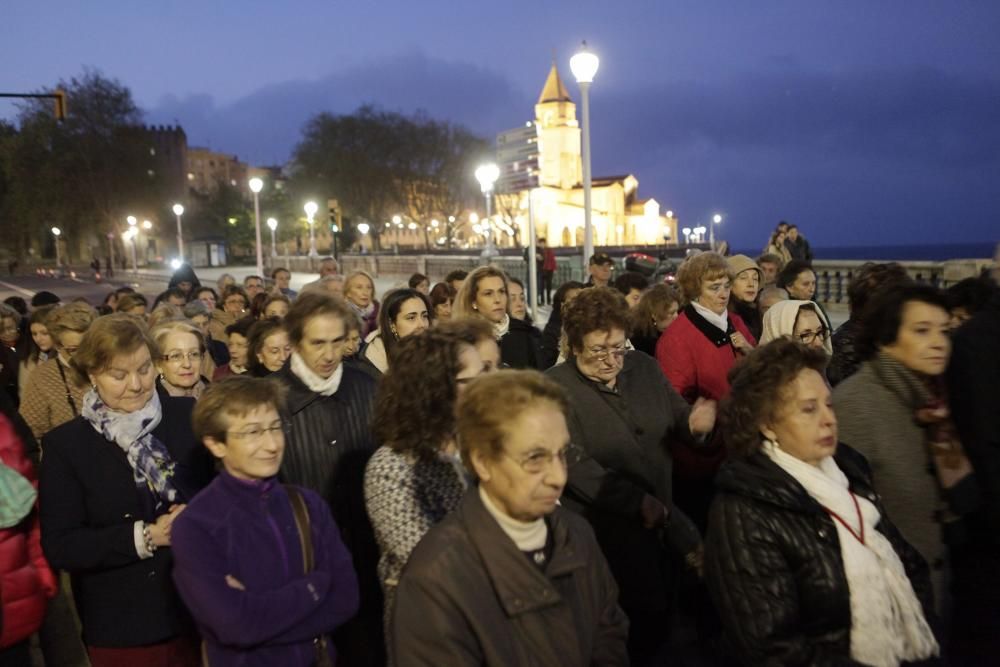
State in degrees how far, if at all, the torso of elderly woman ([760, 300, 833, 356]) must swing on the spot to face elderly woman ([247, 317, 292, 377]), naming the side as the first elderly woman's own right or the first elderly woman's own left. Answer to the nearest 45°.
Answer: approximately 135° to the first elderly woman's own right

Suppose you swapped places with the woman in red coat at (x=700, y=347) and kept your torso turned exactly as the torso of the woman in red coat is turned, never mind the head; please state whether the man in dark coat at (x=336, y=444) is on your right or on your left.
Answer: on your right

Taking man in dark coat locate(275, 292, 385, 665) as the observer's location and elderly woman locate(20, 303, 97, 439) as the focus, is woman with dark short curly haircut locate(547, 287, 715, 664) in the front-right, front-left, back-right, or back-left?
back-right
